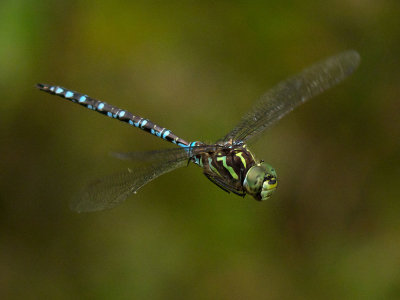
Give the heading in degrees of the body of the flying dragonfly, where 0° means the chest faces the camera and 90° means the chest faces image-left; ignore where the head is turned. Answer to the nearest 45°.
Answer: approximately 315°
